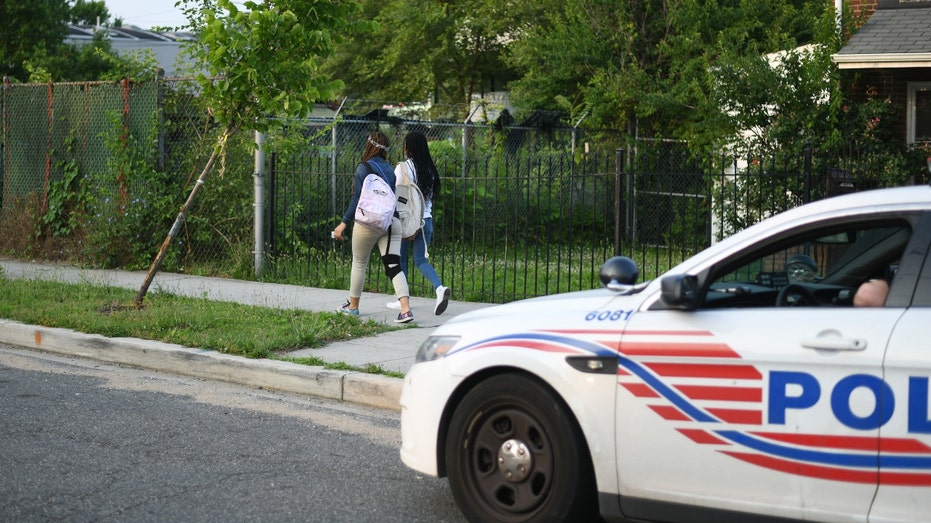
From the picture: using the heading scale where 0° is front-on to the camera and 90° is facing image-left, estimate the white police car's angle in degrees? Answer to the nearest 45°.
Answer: approximately 90°

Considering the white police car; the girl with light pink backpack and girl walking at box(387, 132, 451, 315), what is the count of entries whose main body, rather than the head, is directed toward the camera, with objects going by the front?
0

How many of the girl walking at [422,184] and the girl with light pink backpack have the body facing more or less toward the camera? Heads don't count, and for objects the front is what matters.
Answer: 0

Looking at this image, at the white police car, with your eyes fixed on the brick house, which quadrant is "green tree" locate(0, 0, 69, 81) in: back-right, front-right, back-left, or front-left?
front-left

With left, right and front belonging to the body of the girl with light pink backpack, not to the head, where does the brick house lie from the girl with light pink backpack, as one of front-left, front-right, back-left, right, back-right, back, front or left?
right

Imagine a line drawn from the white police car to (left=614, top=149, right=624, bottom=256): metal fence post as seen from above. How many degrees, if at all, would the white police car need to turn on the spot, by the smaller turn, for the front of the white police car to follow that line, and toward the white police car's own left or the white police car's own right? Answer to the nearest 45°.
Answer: approximately 90° to the white police car's own right

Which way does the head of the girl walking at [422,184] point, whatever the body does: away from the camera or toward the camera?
away from the camera

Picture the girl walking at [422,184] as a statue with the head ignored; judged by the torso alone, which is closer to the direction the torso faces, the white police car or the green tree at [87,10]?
the green tree

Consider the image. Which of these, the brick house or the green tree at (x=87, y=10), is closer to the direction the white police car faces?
the green tree
